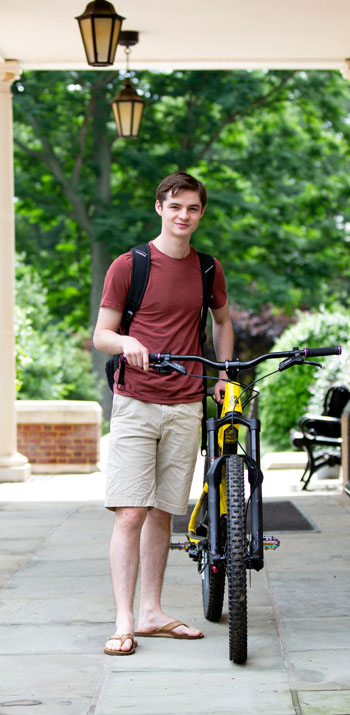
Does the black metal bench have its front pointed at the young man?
no

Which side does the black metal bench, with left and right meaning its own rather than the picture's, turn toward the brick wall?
front

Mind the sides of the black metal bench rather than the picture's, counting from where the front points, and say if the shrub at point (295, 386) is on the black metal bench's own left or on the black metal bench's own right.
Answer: on the black metal bench's own right

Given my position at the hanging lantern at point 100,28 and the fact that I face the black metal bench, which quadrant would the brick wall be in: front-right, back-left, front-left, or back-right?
front-left

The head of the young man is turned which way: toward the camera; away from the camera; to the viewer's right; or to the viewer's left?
toward the camera

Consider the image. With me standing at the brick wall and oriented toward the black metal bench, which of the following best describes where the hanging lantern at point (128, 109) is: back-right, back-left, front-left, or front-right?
front-right

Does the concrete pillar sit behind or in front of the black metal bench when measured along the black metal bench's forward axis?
in front

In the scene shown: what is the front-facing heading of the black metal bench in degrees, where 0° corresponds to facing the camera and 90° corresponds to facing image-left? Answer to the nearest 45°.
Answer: approximately 90°
